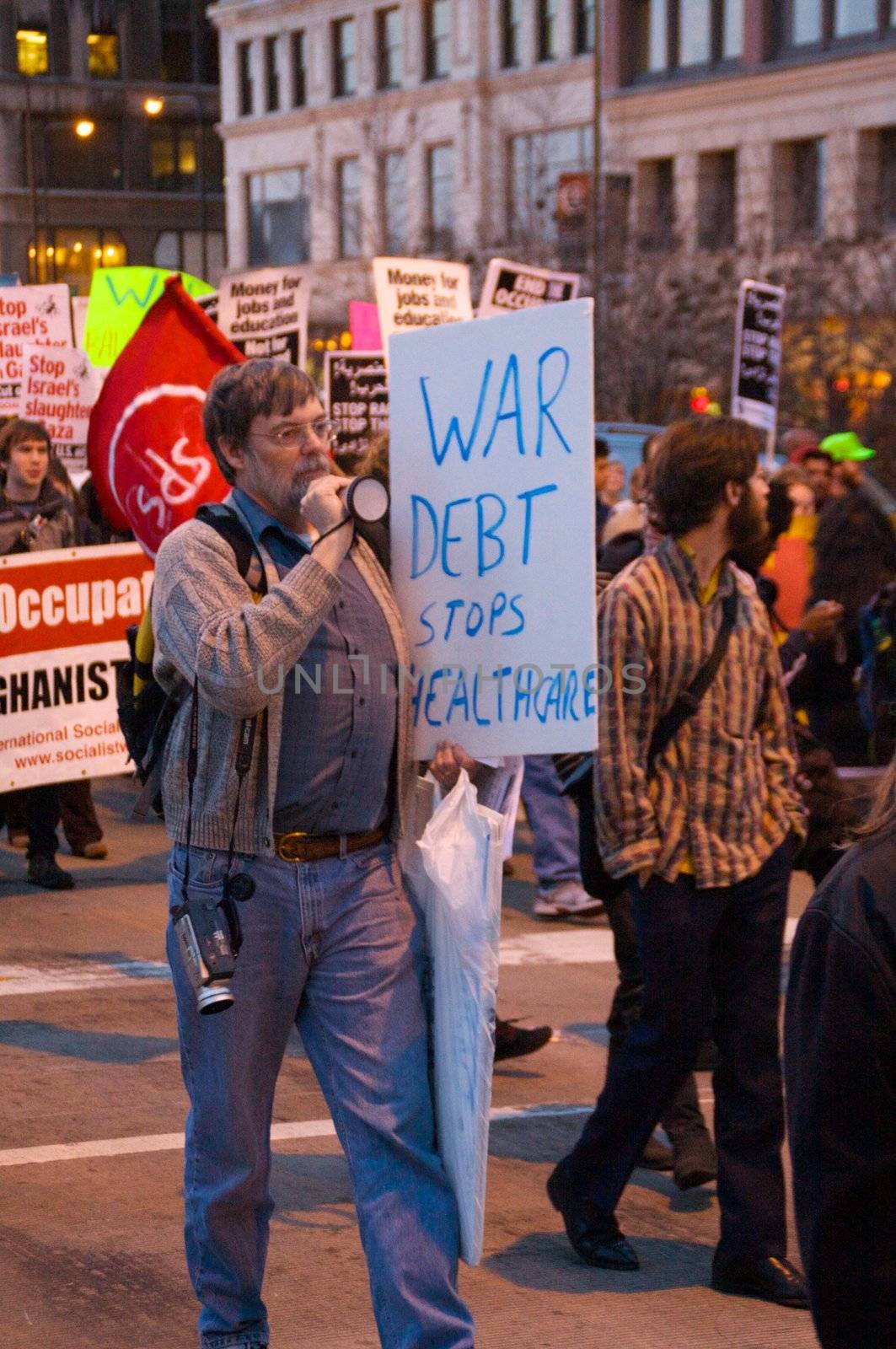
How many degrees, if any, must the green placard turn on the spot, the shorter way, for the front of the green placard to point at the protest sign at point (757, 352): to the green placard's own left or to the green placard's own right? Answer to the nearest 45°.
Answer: approximately 45° to the green placard's own left

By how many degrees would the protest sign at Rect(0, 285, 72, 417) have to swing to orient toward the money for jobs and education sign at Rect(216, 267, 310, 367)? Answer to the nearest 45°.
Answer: approximately 45° to its left

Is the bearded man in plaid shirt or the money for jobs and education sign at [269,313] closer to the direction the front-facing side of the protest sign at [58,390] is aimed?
the bearded man in plaid shirt

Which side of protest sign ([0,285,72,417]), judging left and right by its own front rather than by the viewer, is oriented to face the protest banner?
front

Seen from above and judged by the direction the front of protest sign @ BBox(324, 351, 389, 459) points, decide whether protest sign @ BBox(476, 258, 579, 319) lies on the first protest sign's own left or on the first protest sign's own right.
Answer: on the first protest sign's own left
